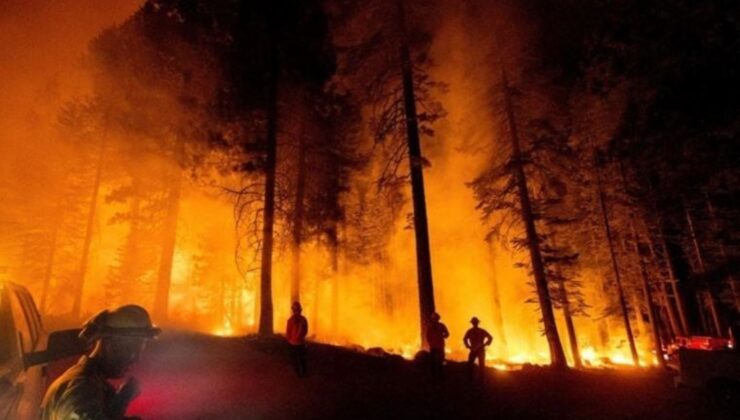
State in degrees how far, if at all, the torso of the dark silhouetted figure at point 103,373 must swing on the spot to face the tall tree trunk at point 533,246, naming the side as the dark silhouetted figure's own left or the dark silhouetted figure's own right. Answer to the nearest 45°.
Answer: approximately 45° to the dark silhouetted figure's own left

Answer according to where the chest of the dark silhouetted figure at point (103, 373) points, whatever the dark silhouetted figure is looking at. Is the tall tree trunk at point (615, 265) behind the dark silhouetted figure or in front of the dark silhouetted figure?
in front

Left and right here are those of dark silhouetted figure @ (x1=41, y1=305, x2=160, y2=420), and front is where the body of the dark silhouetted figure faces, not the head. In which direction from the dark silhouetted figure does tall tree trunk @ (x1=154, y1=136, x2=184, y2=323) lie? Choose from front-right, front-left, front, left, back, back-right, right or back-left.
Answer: left

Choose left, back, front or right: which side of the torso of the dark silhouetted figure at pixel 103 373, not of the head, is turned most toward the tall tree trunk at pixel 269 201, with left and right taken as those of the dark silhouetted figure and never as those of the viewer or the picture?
left

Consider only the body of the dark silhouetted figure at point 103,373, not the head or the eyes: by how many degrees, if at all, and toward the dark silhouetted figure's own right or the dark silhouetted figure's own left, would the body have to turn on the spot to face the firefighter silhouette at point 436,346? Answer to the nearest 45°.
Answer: approximately 45° to the dark silhouetted figure's own left

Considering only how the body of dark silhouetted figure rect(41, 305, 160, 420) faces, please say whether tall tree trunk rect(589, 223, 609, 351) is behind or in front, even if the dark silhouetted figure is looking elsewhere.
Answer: in front

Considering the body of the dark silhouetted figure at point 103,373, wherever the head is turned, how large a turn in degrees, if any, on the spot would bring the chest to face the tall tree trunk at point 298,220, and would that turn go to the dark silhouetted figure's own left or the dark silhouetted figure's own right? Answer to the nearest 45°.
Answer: approximately 45° to the dark silhouetted figure's own left

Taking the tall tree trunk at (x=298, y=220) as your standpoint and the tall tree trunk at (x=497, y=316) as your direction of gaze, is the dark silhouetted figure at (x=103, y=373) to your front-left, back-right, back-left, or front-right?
back-right

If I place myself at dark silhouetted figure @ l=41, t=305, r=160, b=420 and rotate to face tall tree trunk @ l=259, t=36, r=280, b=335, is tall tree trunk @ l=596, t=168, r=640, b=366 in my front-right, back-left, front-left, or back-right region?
front-right

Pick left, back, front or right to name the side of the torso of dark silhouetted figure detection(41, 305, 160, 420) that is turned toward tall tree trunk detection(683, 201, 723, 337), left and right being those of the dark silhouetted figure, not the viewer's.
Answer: front

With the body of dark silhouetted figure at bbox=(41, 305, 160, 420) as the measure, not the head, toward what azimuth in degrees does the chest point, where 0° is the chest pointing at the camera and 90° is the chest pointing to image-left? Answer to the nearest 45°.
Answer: approximately 270°

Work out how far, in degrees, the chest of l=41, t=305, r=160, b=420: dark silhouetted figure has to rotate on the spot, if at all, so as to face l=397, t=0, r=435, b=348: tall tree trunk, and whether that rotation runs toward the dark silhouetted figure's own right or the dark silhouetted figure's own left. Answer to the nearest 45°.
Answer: approximately 45° to the dark silhouetted figure's own left

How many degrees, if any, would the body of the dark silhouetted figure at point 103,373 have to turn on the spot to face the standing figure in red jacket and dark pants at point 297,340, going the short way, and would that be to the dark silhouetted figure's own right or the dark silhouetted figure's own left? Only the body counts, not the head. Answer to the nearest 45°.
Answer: approximately 45° to the dark silhouetted figure's own left
